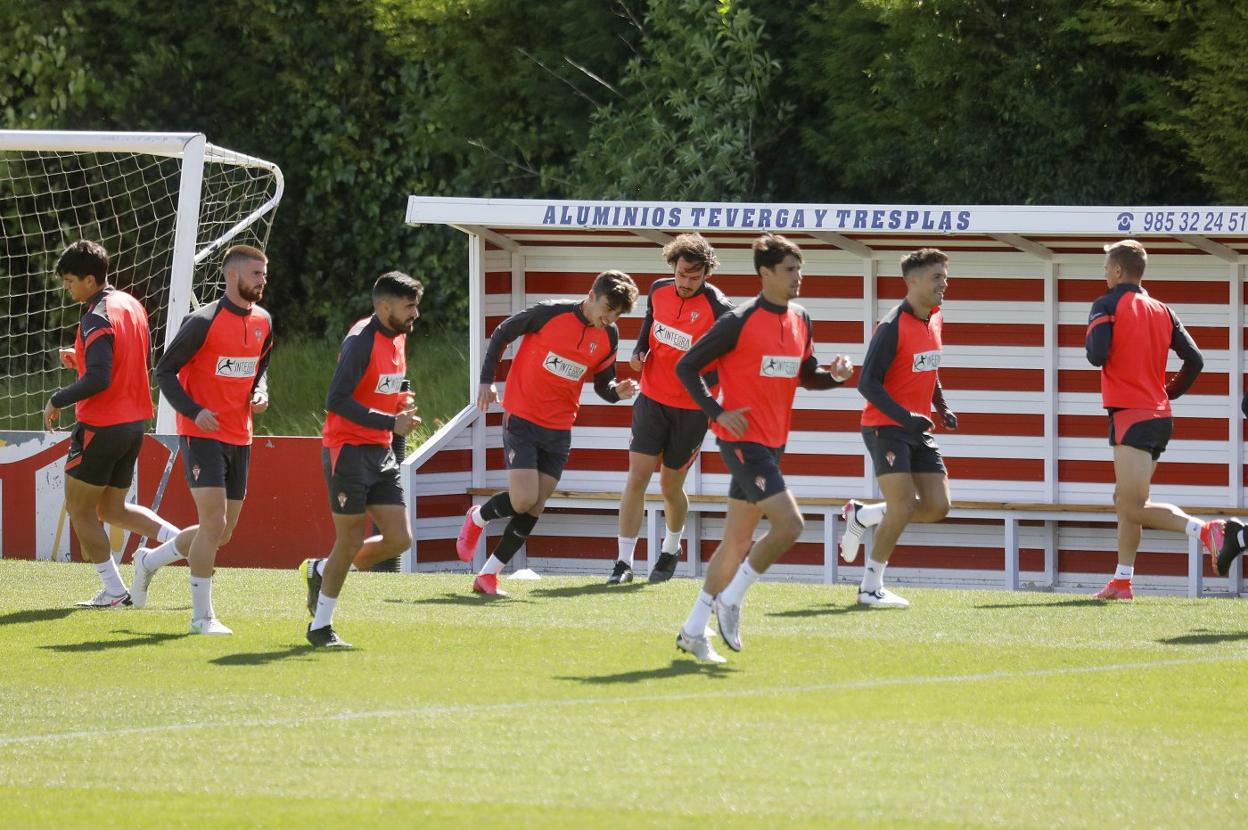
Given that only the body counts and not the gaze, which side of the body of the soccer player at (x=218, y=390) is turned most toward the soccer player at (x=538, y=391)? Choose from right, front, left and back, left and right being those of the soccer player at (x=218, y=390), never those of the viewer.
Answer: left

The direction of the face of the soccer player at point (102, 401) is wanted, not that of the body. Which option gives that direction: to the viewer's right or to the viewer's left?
to the viewer's left

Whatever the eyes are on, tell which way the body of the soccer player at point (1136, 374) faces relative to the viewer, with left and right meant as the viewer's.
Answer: facing away from the viewer and to the left of the viewer

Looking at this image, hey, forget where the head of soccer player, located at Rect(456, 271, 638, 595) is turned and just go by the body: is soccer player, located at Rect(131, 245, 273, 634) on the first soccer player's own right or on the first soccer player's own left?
on the first soccer player's own right

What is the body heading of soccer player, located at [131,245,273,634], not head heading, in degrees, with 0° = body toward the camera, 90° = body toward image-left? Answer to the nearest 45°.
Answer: approximately 315°

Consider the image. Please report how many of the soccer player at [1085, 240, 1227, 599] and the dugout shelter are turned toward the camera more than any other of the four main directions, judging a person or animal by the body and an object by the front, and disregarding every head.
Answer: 1

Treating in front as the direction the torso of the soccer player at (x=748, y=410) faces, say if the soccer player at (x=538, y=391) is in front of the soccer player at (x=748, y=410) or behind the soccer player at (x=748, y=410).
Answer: behind

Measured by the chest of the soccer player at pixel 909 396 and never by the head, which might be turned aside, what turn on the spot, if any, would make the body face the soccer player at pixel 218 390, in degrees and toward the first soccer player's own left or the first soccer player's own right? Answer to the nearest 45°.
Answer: approximately 135° to the first soccer player's own right
